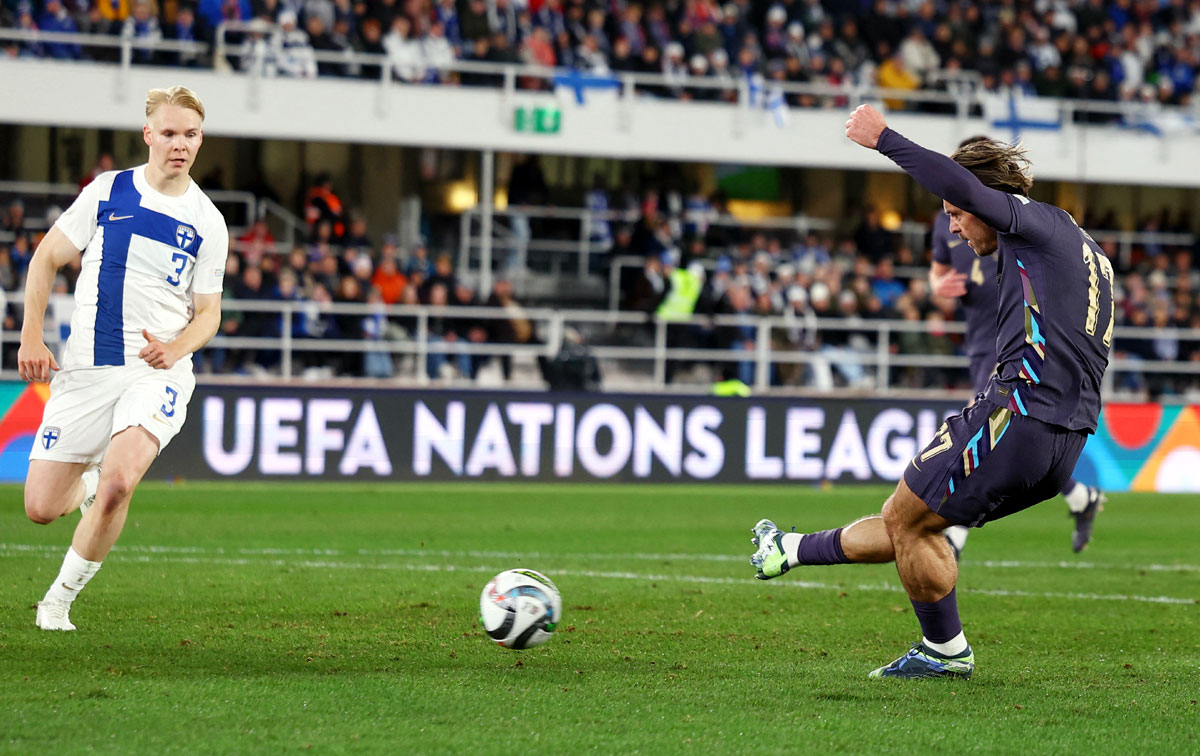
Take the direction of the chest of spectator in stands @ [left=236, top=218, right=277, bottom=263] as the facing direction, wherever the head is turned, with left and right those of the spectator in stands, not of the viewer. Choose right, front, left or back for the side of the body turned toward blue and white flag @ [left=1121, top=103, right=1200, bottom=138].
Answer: left

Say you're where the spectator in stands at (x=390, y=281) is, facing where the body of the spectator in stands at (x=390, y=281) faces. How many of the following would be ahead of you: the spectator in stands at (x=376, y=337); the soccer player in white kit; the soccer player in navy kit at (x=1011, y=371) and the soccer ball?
4

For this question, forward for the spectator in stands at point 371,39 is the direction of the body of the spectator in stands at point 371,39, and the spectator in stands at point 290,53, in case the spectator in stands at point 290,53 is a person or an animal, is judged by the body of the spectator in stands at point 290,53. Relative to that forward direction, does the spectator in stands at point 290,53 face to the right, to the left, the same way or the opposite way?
the same way

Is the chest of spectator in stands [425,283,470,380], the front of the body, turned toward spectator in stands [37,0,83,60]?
no

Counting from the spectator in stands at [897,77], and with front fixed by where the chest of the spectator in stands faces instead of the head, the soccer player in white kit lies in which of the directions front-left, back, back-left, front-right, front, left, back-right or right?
front

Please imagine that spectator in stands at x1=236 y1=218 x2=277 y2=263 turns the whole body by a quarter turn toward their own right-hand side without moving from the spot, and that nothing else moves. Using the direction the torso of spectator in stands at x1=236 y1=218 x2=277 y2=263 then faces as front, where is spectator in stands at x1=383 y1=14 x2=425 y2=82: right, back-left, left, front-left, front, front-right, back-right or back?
back-right

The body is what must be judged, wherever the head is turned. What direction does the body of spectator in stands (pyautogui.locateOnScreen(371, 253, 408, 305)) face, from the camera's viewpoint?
toward the camera

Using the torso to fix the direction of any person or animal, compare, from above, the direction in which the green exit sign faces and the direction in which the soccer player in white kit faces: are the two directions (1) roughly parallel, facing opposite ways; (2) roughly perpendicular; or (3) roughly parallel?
roughly parallel

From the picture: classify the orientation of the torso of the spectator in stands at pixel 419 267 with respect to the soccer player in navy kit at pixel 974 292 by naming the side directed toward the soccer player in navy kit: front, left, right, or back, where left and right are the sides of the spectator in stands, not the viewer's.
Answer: front

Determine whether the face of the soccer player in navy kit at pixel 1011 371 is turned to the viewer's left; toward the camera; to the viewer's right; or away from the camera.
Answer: to the viewer's left

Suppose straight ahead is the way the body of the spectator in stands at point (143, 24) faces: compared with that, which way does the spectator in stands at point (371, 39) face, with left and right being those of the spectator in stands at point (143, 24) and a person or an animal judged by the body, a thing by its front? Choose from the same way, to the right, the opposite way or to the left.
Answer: the same way

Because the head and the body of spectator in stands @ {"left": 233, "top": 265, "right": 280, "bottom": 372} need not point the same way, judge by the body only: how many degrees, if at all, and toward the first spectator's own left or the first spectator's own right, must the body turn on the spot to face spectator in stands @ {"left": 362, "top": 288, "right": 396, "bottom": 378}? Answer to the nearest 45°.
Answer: approximately 90° to the first spectator's own left

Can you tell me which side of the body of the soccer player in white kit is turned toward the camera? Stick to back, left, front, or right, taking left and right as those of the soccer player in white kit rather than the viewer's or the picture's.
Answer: front

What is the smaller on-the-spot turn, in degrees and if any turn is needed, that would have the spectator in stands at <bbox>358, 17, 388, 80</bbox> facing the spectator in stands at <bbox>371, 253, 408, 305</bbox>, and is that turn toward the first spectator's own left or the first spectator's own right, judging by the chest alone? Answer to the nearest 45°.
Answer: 0° — they already face them

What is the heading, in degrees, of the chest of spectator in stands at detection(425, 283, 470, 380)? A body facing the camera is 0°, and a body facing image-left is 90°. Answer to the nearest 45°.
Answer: approximately 0°

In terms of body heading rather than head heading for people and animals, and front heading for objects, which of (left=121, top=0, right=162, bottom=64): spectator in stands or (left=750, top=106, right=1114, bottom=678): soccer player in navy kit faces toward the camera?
the spectator in stands

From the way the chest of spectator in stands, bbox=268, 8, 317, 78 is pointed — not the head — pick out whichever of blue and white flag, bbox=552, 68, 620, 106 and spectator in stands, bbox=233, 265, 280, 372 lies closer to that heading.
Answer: the spectator in stands

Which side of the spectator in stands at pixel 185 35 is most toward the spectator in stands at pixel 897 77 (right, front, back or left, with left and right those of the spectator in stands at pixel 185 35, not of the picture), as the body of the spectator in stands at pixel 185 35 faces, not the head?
left

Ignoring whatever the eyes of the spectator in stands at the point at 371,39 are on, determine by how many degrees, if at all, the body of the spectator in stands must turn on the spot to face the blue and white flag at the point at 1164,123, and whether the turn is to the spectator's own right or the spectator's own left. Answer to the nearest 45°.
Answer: approximately 90° to the spectator's own left

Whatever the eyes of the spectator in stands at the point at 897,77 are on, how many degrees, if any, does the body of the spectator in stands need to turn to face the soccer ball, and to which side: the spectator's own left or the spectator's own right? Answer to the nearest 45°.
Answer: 0° — they already face it

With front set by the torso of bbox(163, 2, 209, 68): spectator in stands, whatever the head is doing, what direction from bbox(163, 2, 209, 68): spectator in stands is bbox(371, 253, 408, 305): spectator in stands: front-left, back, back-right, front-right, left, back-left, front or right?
front-left

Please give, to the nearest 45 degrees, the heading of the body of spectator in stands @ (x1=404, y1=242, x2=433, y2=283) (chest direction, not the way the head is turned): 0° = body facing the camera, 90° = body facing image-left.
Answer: approximately 0°
